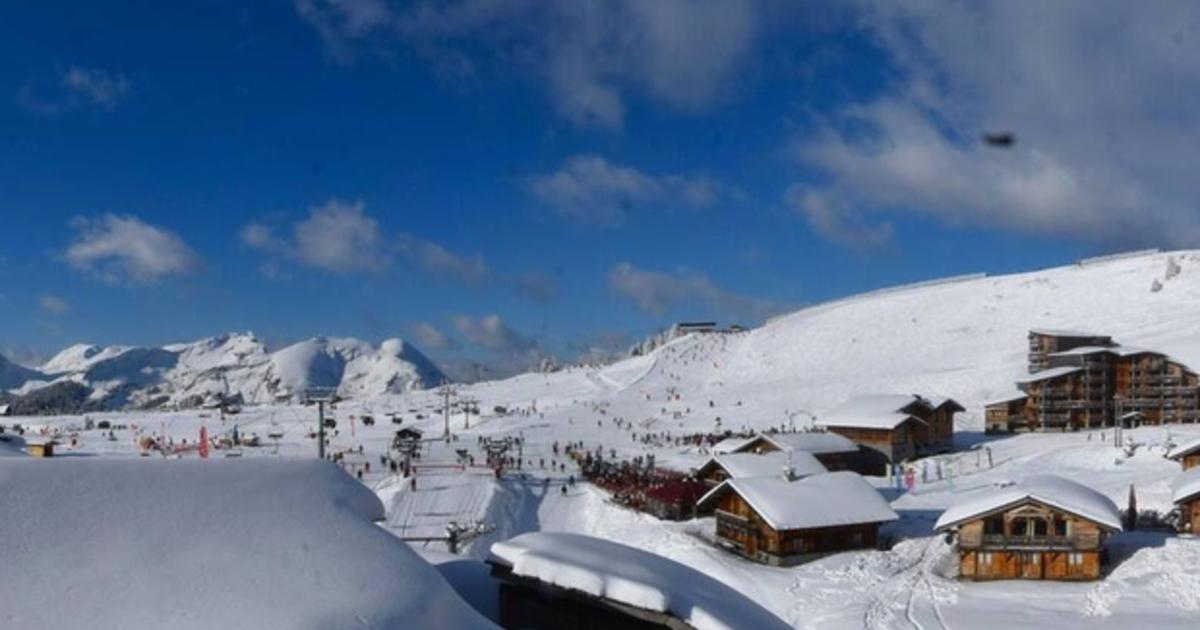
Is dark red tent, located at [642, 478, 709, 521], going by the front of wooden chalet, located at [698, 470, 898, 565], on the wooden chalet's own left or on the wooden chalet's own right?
on the wooden chalet's own right

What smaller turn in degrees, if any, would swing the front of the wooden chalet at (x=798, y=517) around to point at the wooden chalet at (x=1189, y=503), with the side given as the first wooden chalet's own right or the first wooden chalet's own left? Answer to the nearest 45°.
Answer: approximately 135° to the first wooden chalet's own left

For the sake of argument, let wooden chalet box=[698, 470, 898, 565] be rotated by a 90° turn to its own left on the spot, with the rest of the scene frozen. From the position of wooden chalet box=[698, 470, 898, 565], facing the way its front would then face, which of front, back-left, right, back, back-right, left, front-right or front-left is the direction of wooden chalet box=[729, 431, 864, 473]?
back-left

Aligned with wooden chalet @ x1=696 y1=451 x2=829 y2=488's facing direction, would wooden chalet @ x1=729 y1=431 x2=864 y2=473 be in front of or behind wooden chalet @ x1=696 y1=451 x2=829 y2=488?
behind

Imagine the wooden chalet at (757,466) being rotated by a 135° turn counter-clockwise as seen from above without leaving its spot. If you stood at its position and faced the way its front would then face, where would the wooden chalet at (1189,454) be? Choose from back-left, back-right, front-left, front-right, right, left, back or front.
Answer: front

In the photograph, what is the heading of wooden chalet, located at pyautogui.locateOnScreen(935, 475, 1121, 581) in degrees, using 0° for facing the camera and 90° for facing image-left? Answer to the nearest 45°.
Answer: approximately 0°

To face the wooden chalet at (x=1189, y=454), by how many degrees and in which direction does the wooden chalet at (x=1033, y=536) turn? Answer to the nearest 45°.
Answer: approximately 180°

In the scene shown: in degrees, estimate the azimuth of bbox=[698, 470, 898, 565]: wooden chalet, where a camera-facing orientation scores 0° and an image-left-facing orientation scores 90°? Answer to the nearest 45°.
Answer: approximately 45°

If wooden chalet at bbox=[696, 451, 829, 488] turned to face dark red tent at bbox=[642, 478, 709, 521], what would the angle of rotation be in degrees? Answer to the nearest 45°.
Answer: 0° — it already faces it

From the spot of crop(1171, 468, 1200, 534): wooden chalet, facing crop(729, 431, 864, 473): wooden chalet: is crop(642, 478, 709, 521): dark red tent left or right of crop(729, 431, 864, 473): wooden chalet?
left
